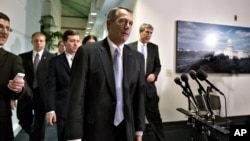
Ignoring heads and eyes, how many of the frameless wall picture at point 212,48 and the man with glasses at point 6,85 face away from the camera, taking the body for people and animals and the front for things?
0

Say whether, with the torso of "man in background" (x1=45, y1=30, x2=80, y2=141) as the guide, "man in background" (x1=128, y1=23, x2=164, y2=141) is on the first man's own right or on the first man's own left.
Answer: on the first man's own left

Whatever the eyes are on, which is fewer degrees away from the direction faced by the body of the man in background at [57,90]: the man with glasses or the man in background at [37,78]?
the man with glasses

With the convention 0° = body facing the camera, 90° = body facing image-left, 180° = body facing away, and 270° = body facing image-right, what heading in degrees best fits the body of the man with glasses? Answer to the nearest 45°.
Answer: approximately 315°

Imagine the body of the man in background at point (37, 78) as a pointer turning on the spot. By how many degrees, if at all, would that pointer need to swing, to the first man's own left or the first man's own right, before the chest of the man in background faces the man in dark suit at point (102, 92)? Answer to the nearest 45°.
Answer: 0° — they already face them

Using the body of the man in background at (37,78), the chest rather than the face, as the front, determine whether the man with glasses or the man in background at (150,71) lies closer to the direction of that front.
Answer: the man with glasses

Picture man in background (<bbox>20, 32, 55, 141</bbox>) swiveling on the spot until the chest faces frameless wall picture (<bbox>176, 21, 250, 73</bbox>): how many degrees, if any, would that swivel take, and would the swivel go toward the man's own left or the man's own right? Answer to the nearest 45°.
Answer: approximately 90° to the man's own left

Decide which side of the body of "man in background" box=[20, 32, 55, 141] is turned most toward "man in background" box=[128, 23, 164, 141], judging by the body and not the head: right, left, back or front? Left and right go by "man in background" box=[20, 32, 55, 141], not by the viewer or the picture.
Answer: left

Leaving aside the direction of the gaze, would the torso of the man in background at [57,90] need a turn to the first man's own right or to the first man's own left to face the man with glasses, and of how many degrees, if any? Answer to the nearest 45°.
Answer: approximately 90° to the first man's own right

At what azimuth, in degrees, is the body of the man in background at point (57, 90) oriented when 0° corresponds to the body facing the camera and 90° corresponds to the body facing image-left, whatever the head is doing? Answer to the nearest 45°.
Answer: approximately 315°

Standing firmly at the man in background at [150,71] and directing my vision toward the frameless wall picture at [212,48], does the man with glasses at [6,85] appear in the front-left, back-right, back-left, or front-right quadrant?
back-right
